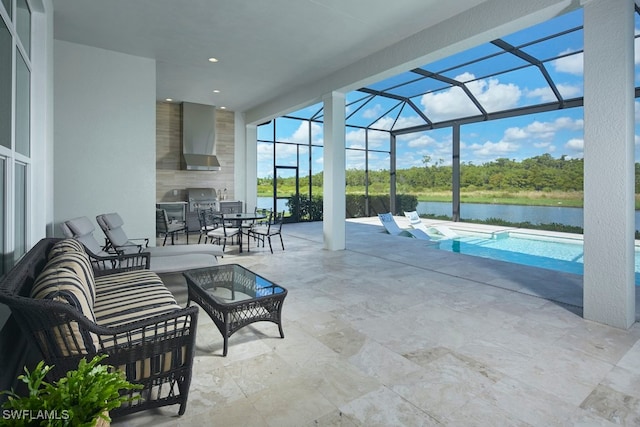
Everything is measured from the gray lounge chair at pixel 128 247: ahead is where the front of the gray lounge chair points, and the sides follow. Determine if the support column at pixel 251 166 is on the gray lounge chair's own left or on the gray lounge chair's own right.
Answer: on the gray lounge chair's own left

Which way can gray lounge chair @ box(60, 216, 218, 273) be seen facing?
to the viewer's right

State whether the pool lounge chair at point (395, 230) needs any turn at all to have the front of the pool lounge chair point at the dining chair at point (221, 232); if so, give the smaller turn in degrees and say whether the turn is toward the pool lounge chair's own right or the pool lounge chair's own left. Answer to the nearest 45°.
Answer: approximately 90° to the pool lounge chair's own right

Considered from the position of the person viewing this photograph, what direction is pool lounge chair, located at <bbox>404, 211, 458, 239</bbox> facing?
facing the viewer and to the right of the viewer

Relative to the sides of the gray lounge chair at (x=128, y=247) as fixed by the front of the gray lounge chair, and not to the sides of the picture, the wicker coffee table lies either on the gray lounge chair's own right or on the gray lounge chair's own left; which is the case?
on the gray lounge chair's own right

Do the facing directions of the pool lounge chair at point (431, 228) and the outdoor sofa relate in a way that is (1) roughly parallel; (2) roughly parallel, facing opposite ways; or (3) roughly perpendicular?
roughly perpendicular

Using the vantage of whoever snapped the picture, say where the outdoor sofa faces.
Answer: facing to the right of the viewer

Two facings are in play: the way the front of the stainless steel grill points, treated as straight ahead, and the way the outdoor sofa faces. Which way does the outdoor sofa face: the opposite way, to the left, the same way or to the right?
to the left

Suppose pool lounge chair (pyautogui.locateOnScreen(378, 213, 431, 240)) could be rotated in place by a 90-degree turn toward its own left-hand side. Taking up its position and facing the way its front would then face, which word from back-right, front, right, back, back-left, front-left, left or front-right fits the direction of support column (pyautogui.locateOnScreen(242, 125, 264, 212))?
back-left

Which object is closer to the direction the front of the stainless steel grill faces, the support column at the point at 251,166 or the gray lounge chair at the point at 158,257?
the gray lounge chair

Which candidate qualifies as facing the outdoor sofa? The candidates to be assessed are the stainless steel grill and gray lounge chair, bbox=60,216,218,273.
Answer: the stainless steel grill

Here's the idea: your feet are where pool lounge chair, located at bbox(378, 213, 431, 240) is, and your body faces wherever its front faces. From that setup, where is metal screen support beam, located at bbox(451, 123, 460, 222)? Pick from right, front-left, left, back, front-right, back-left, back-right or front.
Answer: left

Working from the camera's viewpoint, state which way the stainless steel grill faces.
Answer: facing the viewer

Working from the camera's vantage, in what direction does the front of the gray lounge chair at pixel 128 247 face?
facing to the right of the viewer
